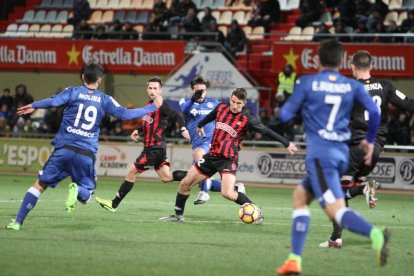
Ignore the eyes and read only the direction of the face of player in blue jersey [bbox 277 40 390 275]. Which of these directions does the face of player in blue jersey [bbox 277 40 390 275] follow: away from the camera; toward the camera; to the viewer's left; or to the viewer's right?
away from the camera

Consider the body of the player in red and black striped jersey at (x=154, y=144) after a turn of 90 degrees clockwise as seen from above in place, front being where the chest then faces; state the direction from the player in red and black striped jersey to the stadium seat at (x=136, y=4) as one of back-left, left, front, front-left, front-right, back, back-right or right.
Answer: front-right

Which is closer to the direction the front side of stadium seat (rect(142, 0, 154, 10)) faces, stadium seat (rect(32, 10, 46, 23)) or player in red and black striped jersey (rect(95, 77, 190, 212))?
the player in red and black striped jersey

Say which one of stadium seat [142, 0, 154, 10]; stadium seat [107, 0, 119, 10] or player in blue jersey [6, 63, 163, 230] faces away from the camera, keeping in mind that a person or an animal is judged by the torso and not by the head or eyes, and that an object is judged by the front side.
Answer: the player in blue jersey

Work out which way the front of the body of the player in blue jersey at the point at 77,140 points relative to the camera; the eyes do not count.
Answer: away from the camera

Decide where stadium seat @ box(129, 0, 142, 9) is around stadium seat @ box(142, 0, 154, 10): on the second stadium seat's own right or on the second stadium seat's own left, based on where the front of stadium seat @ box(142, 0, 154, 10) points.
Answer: on the second stadium seat's own right

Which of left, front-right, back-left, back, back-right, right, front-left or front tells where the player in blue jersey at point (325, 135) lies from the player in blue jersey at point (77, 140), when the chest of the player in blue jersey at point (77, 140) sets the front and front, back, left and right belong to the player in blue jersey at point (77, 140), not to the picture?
back-right

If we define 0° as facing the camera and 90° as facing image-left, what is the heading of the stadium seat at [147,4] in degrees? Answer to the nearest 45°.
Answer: approximately 0°

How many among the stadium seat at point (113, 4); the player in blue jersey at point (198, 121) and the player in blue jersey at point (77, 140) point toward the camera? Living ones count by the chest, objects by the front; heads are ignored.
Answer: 2

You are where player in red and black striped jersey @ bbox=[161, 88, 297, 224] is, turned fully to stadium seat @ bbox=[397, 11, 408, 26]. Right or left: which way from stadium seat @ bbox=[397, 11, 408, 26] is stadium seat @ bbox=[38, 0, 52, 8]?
left

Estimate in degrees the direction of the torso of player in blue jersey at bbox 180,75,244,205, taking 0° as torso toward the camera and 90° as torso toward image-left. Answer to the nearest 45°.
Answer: approximately 0°

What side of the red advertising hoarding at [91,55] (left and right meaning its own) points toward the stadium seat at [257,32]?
left
